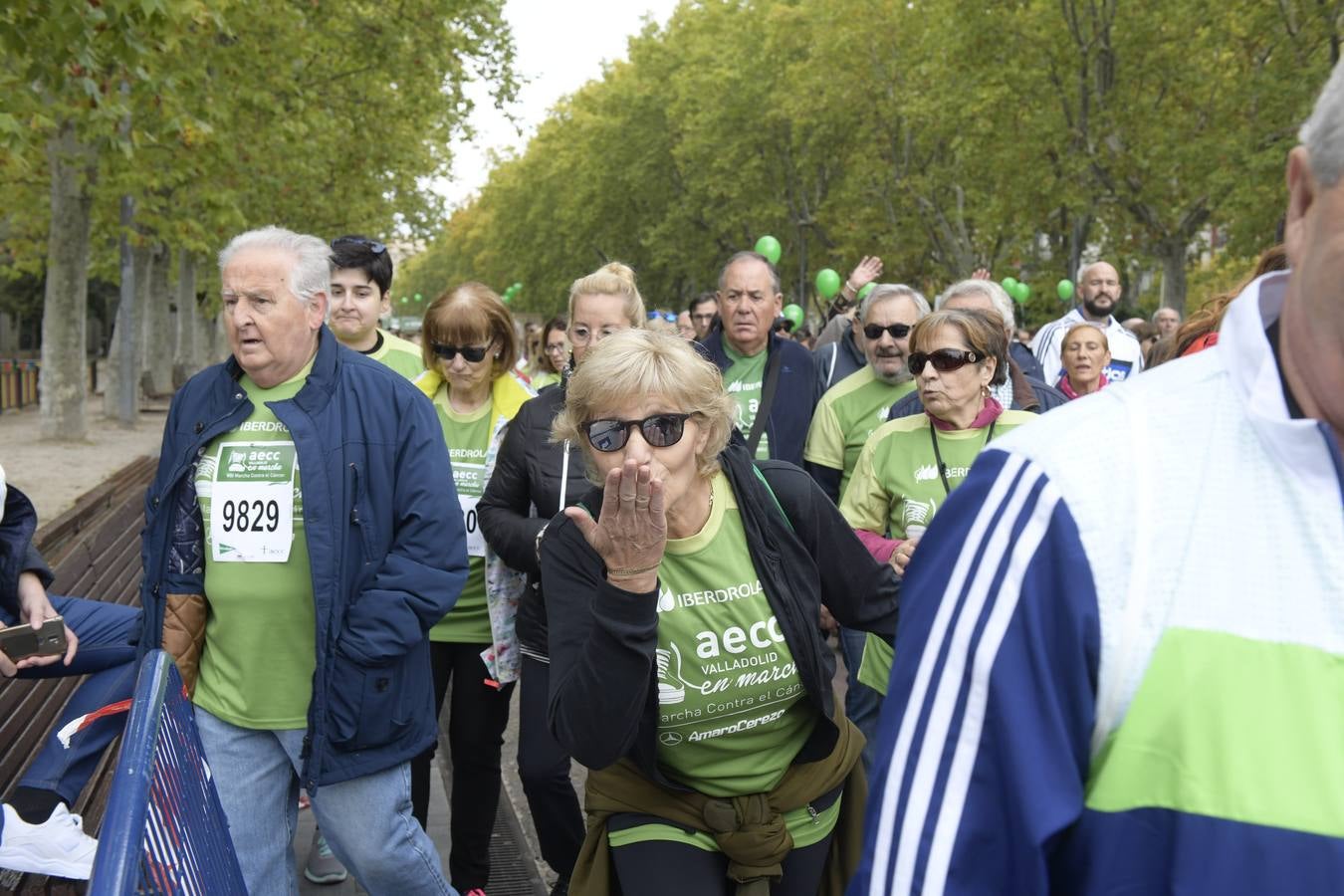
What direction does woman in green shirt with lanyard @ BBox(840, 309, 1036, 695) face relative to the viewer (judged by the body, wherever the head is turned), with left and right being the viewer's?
facing the viewer and to the left of the viewer

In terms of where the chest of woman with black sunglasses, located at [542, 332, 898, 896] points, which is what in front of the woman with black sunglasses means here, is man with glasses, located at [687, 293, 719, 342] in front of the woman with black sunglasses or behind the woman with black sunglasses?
behind

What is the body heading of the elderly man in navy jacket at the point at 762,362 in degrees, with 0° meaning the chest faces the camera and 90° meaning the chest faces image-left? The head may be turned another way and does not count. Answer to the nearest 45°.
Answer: approximately 45°

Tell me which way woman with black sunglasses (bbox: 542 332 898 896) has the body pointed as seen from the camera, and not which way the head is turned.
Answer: toward the camera

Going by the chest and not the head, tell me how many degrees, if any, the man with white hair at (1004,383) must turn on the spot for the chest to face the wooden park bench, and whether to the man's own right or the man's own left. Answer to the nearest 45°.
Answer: approximately 90° to the man's own right

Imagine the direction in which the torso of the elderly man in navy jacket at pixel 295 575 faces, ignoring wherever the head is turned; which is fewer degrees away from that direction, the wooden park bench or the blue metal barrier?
the blue metal barrier

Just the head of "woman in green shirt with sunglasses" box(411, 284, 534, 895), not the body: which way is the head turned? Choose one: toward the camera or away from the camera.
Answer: toward the camera

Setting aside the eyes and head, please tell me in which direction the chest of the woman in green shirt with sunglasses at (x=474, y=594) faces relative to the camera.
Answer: toward the camera

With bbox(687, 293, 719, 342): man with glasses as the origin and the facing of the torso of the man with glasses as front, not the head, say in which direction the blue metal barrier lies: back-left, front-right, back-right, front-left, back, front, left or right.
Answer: front

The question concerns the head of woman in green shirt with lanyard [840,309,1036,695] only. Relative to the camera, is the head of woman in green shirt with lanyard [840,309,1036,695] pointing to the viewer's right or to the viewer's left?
to the viewer's left

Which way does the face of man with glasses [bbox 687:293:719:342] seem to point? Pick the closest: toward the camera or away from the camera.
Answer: toward the camera

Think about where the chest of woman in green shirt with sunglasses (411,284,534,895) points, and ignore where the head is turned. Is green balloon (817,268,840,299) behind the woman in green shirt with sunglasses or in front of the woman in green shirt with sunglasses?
behind

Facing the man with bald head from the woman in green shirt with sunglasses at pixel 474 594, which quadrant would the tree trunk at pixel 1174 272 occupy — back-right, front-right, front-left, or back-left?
front-left

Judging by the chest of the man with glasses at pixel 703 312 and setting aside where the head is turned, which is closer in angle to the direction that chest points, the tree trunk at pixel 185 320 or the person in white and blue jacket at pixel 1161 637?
the person in white and blue jacket

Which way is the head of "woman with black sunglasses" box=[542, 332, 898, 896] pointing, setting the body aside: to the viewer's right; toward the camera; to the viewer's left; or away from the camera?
toward the camera
